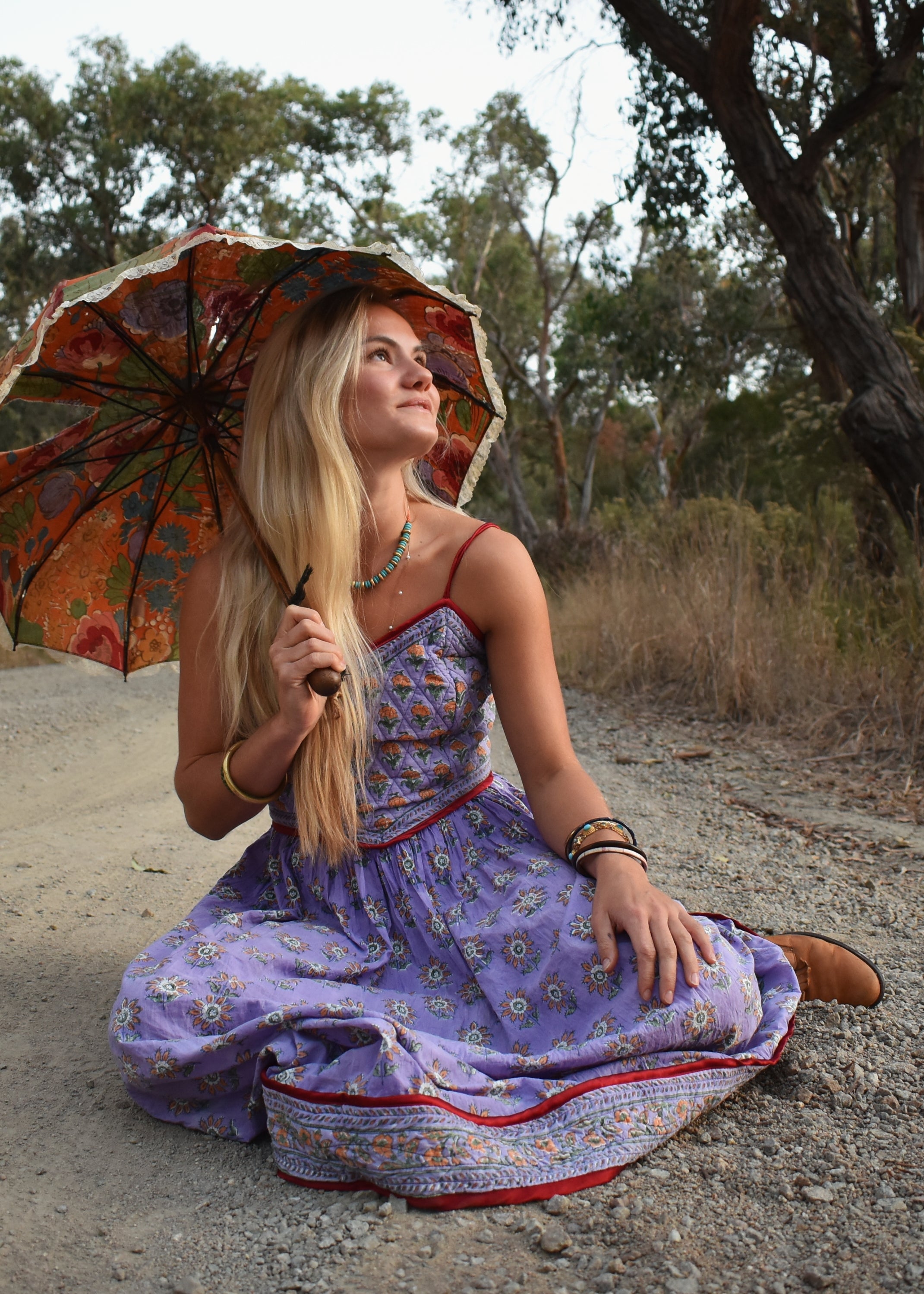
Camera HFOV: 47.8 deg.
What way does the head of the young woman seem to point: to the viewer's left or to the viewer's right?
to the viewer's right

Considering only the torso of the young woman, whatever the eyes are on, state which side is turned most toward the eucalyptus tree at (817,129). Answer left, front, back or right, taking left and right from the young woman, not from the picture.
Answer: back

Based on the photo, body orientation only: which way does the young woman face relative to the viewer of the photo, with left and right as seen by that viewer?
facing the viewer
